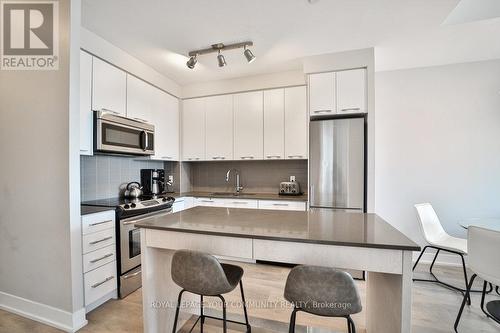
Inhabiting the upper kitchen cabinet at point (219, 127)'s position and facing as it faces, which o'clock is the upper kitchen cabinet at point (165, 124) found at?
the upper kitchen cabinet at point (165, 124) is roughly at 3 o'clock from the upper kitchen cabinet at point (219, 127).

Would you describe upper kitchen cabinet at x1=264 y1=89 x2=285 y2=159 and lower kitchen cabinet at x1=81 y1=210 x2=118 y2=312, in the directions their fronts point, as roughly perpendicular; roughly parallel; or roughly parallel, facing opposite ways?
roughly perpendicular

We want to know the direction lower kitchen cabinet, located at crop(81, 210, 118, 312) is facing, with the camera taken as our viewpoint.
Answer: facing the viewer and to the right of the viewer

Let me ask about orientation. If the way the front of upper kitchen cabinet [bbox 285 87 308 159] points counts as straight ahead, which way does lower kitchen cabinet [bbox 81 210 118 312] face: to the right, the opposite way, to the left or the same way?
to the left

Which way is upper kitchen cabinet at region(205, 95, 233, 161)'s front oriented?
toward the camera

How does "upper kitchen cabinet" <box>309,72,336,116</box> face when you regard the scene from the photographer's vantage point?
facing the viewer

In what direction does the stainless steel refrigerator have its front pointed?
toward the camera

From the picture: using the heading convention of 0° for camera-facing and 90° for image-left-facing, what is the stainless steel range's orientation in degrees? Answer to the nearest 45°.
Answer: approximately 315°

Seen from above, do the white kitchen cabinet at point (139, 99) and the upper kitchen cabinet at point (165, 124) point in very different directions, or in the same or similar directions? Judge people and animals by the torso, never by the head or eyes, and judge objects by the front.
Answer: same or similar directions

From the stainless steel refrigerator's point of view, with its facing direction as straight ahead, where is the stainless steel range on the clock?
The stainless steel range is roughly at 2 o'clock from the stainless steel refrigerator.

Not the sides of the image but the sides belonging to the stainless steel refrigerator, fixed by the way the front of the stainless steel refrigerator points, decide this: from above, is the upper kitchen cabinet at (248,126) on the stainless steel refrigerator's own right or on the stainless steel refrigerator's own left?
on the stainless steel refrigerator's own right

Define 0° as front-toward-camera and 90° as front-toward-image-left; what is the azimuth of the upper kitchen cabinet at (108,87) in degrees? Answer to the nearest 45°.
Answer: approximately 315°

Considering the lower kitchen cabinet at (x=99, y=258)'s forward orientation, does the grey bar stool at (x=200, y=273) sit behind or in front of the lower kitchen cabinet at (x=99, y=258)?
in front
